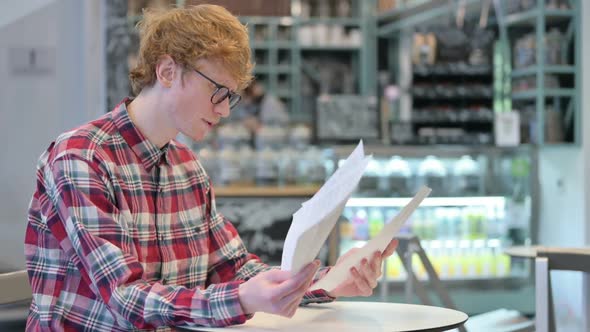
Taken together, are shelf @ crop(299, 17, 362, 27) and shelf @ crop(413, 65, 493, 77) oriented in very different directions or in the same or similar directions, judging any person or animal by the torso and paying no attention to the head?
same or similar directions

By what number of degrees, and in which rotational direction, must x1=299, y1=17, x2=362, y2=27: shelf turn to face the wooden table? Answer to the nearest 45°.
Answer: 0° — it already faces it

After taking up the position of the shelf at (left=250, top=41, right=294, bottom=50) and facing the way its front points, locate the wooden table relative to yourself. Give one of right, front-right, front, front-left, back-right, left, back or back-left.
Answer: front

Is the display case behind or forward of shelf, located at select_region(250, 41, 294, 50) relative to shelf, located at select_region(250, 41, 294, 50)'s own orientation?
forward

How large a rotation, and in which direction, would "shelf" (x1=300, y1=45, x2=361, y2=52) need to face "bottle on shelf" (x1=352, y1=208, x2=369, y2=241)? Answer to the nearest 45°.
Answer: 0° — it already faces it

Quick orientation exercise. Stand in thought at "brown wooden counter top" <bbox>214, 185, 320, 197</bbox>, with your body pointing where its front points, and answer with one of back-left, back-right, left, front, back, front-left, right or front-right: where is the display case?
left

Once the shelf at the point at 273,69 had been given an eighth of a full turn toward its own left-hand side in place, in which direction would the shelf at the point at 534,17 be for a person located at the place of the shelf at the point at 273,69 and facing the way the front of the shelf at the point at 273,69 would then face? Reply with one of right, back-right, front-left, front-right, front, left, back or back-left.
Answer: front

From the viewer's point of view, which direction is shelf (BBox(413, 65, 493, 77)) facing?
toward the camera

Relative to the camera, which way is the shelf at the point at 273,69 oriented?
toward the camera

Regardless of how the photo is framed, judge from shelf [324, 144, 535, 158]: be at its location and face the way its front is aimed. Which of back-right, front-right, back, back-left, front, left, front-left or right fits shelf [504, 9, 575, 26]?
back-left

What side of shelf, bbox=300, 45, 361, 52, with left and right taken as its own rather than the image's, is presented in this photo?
front

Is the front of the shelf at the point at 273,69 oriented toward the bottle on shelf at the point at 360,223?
yes

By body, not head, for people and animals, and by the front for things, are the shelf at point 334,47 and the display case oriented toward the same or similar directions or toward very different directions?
same or similar directions

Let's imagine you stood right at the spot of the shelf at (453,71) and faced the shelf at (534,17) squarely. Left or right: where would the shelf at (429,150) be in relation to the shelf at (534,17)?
right
